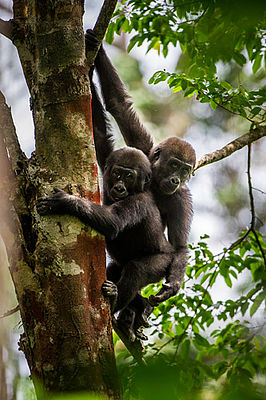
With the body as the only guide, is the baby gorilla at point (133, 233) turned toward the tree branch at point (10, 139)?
no

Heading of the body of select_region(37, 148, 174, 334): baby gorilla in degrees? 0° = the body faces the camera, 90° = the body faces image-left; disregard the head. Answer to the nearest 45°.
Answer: approximately 90°

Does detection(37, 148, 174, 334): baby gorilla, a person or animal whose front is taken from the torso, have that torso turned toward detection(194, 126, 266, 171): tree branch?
no

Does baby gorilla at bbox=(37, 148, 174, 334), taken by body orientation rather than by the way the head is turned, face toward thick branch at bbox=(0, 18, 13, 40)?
no
